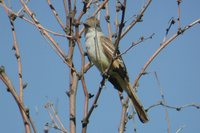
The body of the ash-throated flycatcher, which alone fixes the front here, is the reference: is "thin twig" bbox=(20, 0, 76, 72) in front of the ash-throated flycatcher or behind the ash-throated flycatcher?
in front

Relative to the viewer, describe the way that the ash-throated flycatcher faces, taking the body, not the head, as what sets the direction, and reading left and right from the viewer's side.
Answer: facing the viewer and to the left of the viewer

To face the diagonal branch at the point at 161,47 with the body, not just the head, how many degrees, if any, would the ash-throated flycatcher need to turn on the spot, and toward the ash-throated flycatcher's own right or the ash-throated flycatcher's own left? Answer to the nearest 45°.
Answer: approximately 90° to the ash-throated flycatcher's own left
